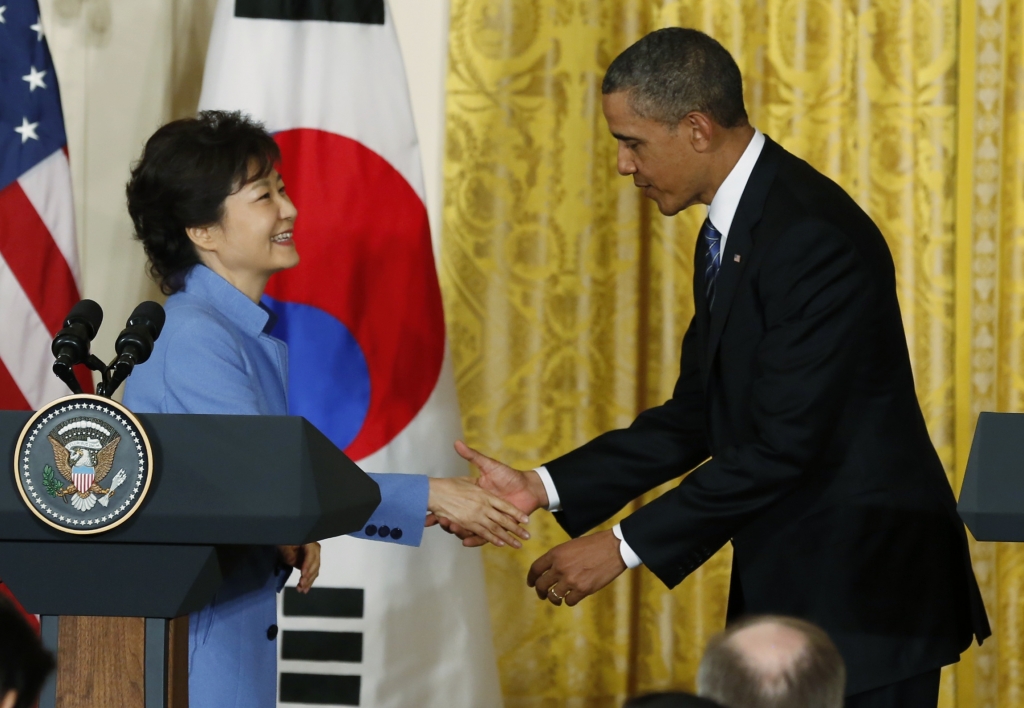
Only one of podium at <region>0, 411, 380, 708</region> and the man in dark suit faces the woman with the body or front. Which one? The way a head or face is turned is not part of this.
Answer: the man in dark suit

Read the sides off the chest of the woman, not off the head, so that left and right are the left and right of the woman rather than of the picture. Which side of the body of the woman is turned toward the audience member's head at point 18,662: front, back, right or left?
right

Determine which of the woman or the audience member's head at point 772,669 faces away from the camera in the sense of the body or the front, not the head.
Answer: the audience member's head

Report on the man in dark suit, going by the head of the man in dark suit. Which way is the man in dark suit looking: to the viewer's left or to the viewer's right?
to the viewer's left

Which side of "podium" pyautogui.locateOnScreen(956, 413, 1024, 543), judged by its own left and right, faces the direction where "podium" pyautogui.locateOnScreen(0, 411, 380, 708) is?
right

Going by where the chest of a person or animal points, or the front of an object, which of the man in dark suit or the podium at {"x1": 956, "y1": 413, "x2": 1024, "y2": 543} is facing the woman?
the man in dark suit

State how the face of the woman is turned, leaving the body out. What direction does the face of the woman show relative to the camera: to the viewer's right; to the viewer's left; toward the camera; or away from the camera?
to the viewer's right

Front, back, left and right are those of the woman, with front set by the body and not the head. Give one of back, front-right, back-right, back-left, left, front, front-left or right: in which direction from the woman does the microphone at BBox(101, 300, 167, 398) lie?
right

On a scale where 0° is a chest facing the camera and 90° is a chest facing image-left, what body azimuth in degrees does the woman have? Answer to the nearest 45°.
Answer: approximately 270°
